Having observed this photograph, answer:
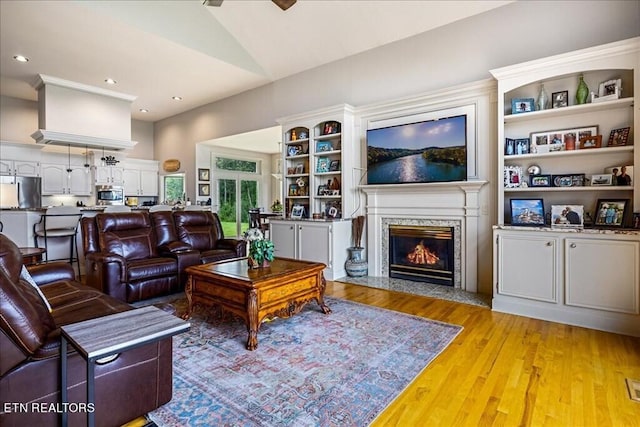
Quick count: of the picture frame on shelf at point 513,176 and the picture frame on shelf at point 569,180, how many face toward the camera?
2

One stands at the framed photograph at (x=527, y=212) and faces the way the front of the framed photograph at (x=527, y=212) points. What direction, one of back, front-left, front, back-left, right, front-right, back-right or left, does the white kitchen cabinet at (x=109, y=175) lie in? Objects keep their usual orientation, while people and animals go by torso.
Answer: right

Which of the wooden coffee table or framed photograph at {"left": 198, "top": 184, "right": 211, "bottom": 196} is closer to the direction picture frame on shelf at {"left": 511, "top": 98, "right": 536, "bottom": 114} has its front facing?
the wooden coffee table

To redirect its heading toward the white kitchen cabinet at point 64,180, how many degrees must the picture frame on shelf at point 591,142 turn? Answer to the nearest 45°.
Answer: approximately 90° to its right

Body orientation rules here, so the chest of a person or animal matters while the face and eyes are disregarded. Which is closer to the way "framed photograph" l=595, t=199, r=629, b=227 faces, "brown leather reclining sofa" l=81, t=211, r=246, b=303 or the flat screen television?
the brown leather reclining sofa

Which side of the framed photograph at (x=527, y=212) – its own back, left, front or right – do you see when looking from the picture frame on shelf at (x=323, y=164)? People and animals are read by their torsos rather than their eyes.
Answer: right

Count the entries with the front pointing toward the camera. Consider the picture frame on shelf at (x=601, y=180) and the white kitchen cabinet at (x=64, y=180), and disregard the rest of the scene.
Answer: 2

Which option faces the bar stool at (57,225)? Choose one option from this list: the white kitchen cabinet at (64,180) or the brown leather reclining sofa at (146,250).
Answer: the white kitchen cabinet

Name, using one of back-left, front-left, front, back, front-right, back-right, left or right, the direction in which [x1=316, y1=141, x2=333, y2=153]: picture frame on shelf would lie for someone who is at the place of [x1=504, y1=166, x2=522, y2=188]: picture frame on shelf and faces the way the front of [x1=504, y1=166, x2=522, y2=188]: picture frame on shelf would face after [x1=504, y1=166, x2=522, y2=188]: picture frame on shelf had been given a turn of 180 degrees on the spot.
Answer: left

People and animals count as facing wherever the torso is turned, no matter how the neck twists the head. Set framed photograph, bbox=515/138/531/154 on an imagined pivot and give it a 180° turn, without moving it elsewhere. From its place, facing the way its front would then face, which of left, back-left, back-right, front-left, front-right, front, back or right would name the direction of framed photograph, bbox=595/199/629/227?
right

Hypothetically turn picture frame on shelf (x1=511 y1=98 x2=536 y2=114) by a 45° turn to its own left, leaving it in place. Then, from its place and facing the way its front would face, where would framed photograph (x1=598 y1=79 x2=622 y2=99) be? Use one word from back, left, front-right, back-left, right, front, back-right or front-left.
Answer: front-left

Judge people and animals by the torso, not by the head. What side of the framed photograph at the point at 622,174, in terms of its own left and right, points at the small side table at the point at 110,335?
front
